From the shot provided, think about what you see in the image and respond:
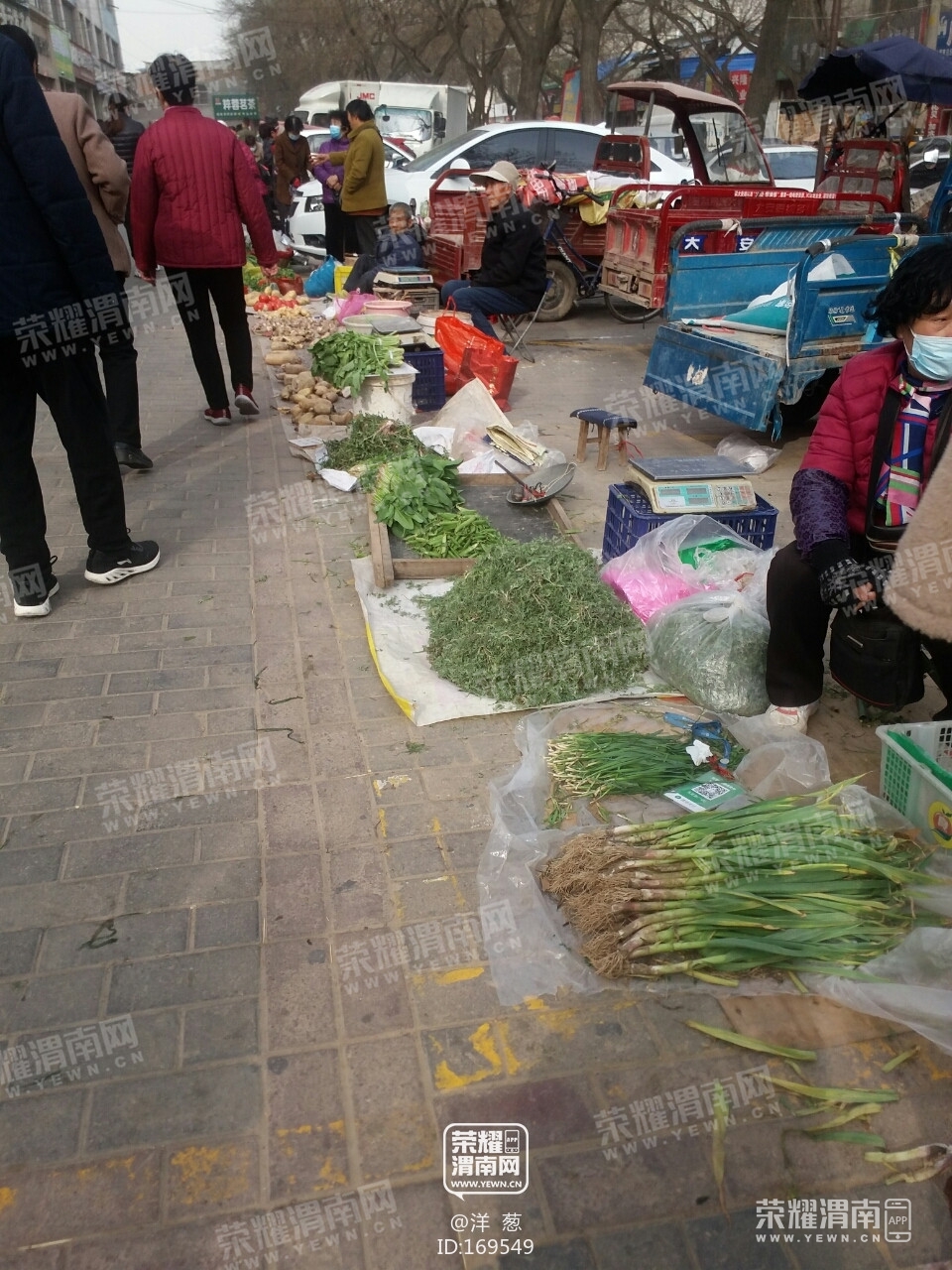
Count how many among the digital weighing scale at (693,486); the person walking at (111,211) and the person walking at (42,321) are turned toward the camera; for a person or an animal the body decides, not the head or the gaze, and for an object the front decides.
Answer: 1

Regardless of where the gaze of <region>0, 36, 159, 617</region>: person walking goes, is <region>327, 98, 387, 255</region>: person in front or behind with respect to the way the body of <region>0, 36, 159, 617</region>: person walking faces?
in front

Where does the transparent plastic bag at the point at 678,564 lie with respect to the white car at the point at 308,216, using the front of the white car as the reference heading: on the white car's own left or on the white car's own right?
on the white car's own left

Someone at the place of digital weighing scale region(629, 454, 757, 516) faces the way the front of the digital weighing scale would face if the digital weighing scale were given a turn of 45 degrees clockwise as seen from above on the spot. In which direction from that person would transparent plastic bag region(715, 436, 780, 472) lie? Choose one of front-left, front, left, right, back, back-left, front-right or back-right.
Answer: back-right

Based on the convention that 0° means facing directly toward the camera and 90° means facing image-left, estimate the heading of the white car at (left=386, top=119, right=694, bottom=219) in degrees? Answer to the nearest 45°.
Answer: approximately 45°

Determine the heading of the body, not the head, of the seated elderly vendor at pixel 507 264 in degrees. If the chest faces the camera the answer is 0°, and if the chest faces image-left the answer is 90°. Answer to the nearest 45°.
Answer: approximately 90°

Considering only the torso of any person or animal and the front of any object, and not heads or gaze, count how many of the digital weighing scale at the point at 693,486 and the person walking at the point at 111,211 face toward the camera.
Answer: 1

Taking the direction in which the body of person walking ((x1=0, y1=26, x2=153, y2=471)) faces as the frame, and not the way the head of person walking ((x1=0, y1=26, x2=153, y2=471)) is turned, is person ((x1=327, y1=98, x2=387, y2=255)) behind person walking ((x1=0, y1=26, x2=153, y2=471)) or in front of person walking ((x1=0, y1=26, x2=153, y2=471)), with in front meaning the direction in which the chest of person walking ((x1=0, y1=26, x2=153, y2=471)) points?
in front

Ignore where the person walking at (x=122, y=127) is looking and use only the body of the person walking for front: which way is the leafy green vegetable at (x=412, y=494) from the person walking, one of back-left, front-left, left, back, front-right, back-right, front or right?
back

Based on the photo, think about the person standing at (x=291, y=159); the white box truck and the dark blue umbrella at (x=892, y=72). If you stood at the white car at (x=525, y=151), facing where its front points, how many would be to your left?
1

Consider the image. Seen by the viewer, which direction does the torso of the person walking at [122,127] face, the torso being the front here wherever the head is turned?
away from the camera

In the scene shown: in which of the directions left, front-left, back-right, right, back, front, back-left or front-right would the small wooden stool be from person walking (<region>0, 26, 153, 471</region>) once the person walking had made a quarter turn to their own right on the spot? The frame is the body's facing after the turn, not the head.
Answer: front
